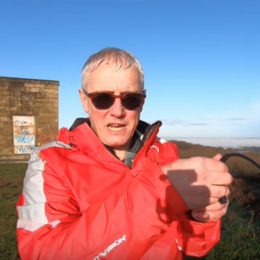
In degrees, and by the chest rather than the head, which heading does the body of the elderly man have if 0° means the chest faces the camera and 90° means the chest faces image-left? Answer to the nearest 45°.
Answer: approximately 315°

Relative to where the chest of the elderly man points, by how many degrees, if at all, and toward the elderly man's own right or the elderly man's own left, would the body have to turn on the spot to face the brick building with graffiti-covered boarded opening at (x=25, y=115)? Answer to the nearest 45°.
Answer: approximately 135° to the elderly man's own left
